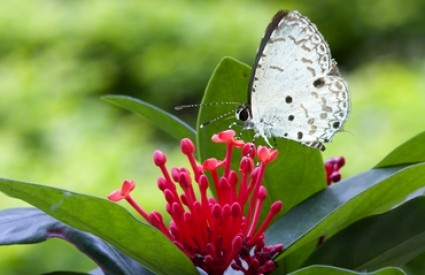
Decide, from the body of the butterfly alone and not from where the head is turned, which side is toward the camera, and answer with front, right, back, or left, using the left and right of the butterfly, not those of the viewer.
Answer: left
